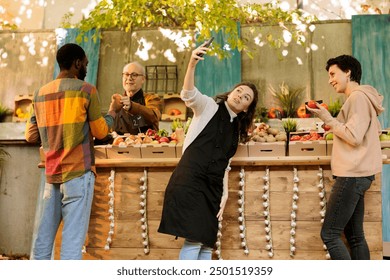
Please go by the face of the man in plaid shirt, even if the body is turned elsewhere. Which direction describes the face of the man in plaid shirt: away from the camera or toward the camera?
away from the camera

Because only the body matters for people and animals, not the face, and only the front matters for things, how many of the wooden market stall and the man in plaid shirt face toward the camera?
1

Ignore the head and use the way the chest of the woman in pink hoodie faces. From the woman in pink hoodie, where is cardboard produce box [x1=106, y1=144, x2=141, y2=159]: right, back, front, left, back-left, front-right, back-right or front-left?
front

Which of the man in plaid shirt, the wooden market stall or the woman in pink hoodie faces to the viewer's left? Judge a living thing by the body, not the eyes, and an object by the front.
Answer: the woman in pink hoodie

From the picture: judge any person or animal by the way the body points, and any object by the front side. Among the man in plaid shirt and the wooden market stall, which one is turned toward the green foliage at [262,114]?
the man in plaid shirt

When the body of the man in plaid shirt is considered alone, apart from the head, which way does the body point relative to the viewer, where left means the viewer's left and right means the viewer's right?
facing away from the viewer and to the right of the viewer

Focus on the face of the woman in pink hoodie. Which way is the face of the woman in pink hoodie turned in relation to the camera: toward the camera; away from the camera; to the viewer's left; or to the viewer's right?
to the viewer's left

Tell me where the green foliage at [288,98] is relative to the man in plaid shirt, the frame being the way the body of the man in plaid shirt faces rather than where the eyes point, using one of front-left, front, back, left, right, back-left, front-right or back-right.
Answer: front

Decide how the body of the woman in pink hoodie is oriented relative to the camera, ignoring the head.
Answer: to the viewer's left

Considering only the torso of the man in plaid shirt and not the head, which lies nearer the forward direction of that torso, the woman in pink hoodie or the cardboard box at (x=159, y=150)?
the cardboard box

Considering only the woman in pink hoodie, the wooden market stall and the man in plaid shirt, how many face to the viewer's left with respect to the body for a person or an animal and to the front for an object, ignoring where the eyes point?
1

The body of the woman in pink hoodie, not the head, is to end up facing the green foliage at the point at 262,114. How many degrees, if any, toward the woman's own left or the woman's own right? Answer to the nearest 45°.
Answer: approximately 90° to the woman's own right

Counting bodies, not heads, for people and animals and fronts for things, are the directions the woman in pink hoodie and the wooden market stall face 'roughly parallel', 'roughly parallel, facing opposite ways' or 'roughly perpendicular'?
roughly perpendicular

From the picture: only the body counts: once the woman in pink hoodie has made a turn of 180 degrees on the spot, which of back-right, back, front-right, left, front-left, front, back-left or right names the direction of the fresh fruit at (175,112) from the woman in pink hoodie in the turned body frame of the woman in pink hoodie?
back-left

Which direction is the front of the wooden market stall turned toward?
toward the camera

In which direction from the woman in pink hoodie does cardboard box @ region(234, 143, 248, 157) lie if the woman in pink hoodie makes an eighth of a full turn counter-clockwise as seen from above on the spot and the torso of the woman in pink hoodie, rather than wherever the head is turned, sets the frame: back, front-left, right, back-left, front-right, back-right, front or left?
front-right
